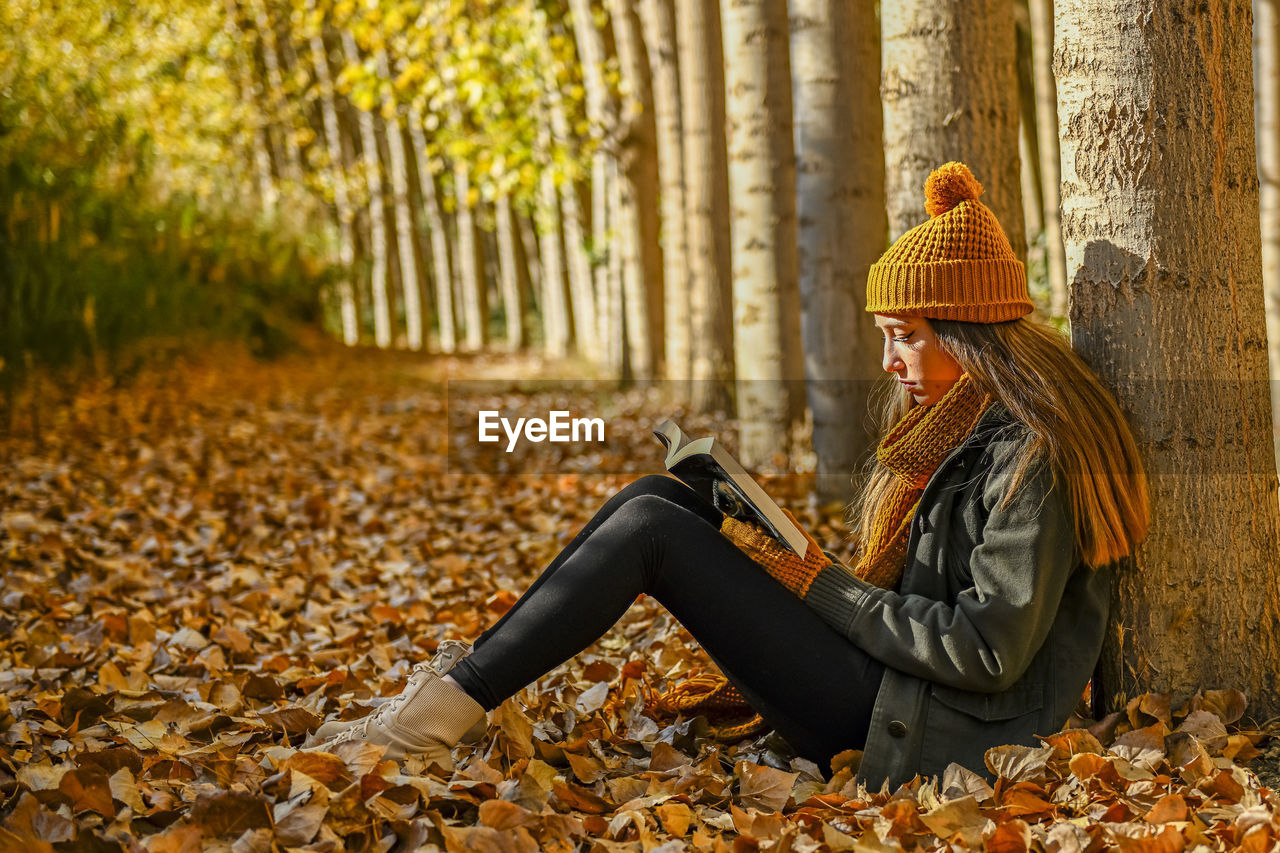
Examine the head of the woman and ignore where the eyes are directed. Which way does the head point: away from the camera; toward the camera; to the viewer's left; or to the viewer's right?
to the viewer's left

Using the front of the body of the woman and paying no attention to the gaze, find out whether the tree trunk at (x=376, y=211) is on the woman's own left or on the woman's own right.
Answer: on the woman's own right

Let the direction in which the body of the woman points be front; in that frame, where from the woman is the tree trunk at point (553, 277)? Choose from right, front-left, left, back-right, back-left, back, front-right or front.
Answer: right

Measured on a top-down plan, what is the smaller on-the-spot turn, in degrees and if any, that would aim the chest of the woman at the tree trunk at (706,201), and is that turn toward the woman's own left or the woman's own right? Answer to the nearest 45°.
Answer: approximately 90° to the woman's own right

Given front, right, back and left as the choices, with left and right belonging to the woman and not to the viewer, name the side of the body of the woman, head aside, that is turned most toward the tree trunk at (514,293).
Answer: right

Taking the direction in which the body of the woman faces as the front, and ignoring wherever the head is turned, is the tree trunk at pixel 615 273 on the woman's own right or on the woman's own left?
on the woman's own right

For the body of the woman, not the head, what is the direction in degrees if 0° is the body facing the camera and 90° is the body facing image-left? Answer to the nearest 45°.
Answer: approximately 90°

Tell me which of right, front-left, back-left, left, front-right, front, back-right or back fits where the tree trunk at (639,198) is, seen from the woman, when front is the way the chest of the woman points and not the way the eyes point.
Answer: right

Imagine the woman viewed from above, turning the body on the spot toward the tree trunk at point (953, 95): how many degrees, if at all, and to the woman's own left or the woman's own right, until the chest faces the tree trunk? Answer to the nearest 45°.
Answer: approximately 90° to the woman's own right
